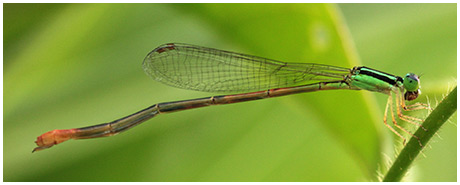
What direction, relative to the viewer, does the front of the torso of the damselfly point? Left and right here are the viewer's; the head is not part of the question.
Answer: facing to the right of the viewer
